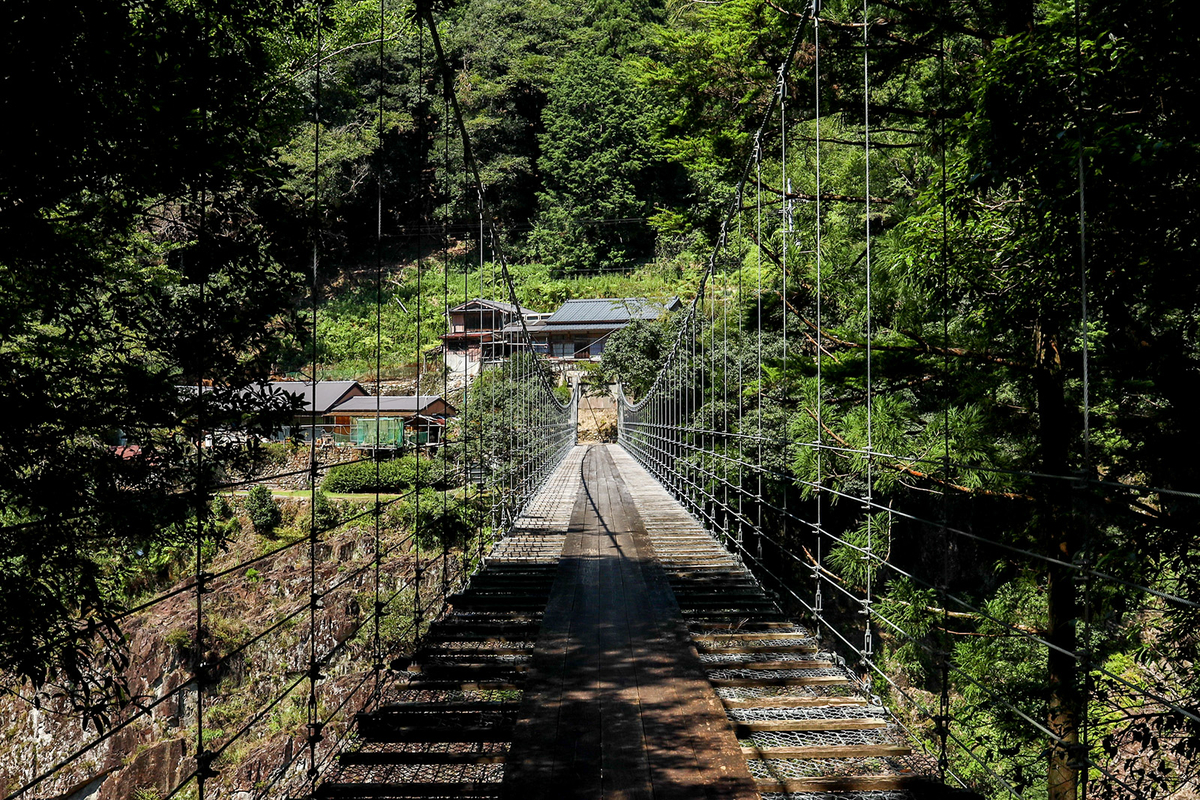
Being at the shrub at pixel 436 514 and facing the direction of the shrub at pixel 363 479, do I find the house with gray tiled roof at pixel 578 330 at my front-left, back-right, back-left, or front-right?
front-right

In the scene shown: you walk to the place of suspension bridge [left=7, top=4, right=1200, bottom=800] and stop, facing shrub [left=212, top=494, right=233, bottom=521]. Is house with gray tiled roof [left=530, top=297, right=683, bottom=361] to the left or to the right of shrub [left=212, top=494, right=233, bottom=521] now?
right

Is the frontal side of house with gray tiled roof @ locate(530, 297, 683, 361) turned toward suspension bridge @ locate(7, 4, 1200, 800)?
yes

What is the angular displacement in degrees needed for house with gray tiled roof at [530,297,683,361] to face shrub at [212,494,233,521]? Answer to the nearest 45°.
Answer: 0° — it already faces it

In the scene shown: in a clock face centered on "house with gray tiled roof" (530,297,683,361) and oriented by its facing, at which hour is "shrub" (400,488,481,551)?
The shrub is roughly at 12 o'clock from the house with gray tiled roof.

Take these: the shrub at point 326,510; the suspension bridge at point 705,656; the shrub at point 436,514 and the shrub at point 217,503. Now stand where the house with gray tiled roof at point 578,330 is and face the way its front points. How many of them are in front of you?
4

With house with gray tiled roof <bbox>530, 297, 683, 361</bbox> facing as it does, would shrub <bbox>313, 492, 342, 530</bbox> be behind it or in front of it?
in front

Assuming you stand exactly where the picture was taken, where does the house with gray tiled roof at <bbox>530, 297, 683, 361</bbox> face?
facing the viewer

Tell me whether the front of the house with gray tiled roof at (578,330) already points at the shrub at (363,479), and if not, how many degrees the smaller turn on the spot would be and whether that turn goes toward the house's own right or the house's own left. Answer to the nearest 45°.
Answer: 0° — it already faces it

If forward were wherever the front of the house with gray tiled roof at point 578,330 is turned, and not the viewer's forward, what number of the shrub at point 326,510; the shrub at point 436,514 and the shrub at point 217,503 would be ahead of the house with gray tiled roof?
3
